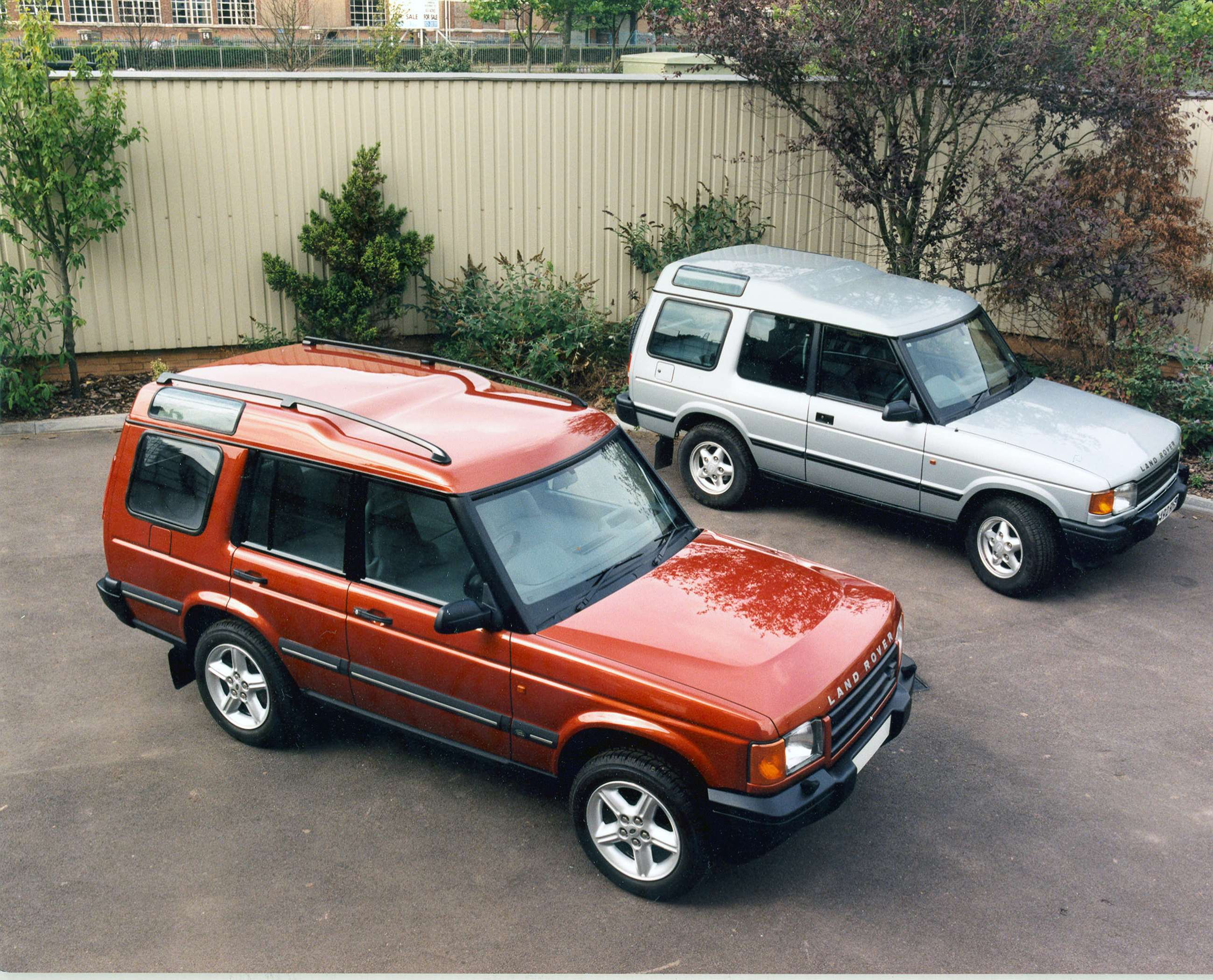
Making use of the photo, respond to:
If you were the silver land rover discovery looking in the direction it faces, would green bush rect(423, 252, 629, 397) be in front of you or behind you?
behind

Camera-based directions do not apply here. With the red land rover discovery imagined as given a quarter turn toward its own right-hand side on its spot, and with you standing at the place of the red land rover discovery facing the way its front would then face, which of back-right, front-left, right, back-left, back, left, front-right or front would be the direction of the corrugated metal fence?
back-right

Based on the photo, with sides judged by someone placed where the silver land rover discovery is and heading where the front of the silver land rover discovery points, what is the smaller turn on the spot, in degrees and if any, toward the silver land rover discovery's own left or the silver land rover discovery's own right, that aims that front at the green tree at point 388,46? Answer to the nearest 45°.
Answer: approximately 180°

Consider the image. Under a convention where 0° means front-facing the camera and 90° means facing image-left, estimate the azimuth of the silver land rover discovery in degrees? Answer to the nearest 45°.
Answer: approximately 315°

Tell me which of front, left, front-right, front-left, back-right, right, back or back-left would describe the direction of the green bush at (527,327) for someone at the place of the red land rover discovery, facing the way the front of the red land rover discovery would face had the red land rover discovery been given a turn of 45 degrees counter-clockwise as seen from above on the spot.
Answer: left

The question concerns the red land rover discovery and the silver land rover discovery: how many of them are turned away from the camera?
0

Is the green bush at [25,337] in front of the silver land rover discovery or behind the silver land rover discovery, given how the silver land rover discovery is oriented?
behind

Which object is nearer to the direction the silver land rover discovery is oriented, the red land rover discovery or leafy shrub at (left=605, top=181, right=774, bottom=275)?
the red land rover discovery

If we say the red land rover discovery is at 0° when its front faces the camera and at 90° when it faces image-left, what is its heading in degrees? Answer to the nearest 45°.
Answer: approximately 315°

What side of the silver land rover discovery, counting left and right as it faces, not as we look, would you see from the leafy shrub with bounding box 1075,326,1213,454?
left

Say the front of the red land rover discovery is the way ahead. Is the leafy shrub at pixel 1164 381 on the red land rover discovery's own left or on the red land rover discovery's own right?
on the red land rover discovery's own left

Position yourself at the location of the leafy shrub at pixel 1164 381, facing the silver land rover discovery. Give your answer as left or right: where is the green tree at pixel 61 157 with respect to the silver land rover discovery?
right
